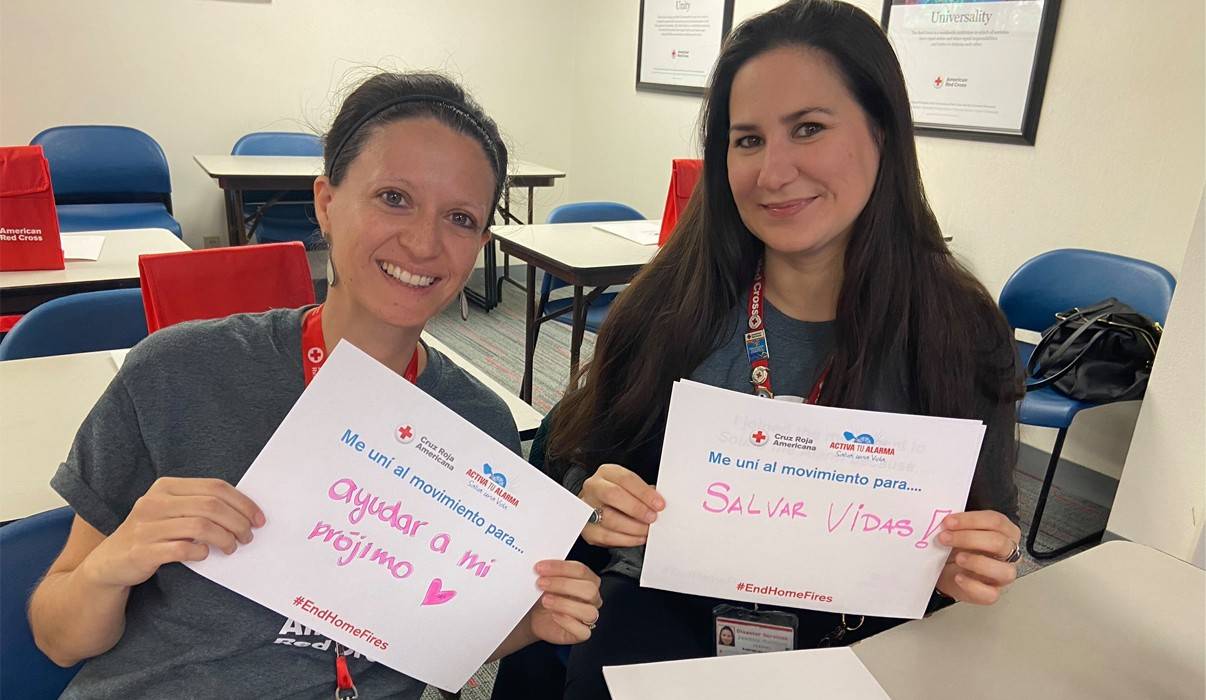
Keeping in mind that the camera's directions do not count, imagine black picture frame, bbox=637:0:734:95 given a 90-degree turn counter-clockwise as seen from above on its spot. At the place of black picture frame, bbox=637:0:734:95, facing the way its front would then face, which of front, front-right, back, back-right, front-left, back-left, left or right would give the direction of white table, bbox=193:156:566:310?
right

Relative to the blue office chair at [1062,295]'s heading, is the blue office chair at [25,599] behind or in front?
in front

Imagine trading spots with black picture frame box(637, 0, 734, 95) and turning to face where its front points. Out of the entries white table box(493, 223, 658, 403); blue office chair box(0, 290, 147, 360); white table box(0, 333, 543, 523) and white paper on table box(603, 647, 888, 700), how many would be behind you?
0

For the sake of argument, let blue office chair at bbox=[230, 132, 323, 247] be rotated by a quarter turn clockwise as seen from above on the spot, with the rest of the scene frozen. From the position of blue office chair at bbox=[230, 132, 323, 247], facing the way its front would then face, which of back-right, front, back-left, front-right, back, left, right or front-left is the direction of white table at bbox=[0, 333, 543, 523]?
left

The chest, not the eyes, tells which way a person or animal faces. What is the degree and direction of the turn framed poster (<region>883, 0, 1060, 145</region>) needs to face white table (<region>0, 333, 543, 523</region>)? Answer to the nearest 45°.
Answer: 0° — it already faces it

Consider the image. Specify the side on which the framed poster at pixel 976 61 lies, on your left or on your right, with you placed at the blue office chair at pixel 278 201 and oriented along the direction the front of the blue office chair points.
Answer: on your left

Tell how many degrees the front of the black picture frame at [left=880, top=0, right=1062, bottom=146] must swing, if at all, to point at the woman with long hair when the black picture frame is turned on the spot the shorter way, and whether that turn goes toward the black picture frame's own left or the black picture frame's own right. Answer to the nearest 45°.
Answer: approximately 45° to the black picture frame's own left

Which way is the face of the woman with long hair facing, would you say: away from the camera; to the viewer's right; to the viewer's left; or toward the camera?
toward the camera

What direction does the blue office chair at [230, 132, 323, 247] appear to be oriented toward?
toward the camera

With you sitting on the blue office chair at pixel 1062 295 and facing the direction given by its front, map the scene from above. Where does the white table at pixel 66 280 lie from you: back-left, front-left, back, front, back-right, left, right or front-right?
front

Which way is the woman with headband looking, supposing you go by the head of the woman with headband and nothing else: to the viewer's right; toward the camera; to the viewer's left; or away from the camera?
toward the camera

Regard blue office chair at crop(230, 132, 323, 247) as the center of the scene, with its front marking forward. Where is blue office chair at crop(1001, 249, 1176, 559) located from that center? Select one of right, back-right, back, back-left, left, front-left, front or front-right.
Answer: front-left

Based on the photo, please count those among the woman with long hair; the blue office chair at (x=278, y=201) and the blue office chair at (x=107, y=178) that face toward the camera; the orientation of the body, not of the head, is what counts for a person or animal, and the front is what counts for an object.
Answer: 3

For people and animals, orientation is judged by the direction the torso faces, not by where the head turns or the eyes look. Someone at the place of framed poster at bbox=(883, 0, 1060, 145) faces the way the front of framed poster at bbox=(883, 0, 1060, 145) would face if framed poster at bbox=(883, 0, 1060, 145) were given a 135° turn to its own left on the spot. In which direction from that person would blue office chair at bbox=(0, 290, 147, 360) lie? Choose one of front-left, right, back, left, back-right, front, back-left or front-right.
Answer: back-right

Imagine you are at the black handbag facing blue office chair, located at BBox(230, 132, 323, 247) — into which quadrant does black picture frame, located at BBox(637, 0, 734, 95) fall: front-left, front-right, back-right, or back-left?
front-right

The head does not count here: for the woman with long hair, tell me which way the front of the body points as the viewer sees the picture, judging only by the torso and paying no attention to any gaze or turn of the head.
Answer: toward the camera

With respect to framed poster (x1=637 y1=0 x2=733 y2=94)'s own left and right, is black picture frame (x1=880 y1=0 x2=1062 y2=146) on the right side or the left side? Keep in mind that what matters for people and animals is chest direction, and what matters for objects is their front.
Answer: on its left

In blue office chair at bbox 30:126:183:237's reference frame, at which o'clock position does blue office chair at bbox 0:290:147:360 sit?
blue office chair at bbox 0:290:147:360 is roughly at 12 o'clock from blue office chair at bbox 30:126:183:237.

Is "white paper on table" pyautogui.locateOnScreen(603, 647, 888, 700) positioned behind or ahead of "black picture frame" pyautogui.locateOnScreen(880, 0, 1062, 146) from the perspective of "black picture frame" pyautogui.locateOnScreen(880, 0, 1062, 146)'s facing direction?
ahead

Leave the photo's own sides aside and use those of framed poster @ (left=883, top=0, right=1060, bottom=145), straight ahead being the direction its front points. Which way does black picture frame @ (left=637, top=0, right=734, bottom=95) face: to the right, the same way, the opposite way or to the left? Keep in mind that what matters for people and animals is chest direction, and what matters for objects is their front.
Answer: the same way

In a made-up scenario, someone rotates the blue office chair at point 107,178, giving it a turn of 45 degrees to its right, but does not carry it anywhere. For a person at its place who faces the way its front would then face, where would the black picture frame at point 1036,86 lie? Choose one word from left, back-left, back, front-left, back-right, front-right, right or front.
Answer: left

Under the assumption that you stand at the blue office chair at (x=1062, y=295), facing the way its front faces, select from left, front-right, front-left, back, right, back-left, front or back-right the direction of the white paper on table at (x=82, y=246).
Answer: front
